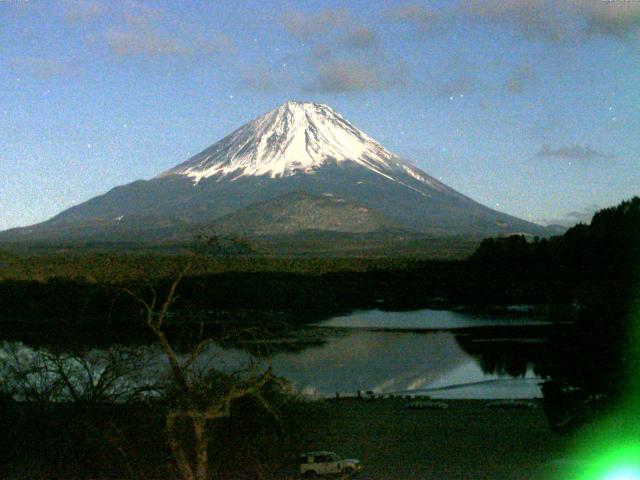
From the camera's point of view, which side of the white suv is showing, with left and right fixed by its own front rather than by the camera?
right

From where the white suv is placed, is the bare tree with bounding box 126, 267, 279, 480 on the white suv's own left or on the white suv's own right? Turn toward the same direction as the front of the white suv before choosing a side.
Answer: on the white suv's own right
